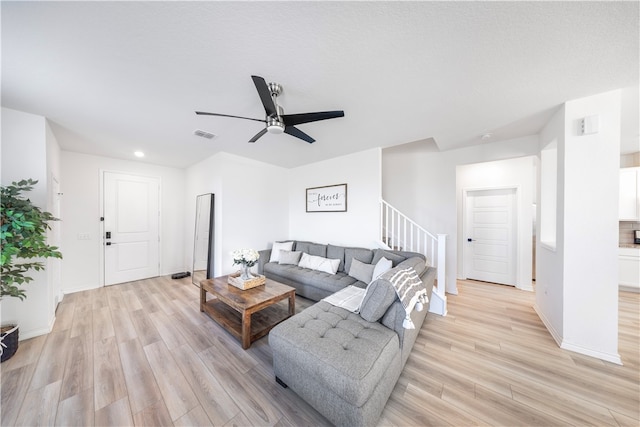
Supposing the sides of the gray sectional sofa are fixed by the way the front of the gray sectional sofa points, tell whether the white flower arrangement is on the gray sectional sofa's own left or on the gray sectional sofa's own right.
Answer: on the gray sectional sofa's own right

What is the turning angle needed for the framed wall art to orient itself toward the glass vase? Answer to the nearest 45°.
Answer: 0° — it already faces it

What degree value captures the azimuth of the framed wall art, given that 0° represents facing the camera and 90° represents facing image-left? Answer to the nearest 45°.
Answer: approximately 45°

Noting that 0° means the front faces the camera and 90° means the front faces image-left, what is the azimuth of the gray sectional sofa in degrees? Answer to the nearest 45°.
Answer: approximately 45°

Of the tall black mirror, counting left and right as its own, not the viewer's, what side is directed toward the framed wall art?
left

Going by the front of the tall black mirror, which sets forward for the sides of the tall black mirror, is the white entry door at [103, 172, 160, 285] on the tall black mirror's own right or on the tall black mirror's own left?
on the tall black mirror's own right

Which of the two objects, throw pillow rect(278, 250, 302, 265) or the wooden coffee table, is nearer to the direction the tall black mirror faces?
the wooden coffee table

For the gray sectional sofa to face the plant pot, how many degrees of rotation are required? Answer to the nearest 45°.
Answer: approximately 45° to its right
